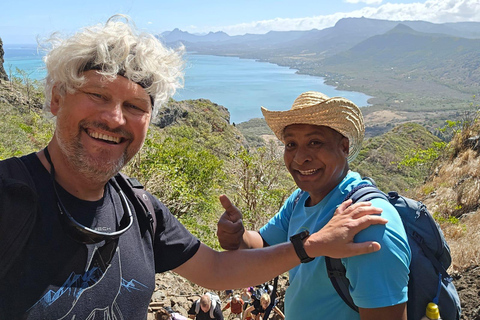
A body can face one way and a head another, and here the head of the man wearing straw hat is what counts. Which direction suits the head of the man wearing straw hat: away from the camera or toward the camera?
toward the camera

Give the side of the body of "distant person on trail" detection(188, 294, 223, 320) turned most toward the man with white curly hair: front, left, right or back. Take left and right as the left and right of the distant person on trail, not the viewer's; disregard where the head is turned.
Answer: front

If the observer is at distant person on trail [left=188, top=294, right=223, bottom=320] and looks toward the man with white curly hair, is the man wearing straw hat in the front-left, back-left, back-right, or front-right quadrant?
front-left

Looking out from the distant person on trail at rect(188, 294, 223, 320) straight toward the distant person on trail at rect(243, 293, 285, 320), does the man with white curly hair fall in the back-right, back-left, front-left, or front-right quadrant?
back-right

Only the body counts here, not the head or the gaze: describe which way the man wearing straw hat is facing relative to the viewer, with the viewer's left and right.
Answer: facing the viewer and to the left of the viewer

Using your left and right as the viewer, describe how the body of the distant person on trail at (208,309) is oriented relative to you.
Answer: facing the viewer

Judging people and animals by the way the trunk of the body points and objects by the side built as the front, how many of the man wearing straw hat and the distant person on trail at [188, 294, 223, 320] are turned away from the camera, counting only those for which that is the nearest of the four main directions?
0
